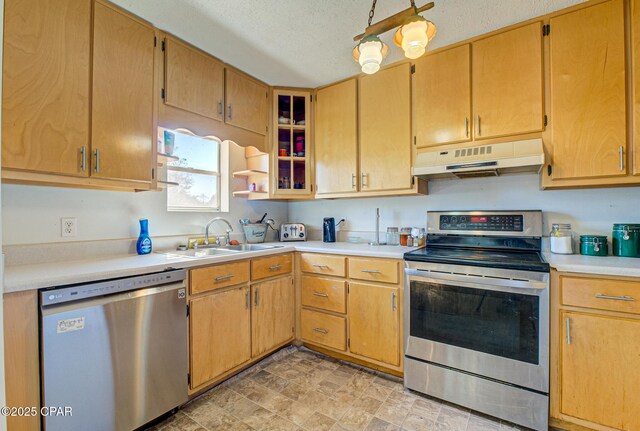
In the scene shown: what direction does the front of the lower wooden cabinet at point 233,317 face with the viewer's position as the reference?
facing the viewer and to the right of the viewer

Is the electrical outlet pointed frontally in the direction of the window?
no

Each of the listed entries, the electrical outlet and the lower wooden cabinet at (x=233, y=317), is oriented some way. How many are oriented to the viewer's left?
0

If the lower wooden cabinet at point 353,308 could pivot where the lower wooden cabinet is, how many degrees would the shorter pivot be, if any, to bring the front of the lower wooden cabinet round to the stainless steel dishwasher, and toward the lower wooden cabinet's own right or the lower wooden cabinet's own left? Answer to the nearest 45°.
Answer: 0° — it already faces it

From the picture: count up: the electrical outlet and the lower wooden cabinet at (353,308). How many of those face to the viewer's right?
0

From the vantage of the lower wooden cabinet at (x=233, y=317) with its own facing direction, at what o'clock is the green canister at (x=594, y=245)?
The green canister is roughly at 11 o'clock from the lower wooden cabinet.

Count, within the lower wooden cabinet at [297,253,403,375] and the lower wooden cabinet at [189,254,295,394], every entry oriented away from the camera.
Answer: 0

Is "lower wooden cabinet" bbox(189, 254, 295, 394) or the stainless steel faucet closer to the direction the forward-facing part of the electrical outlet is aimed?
the lower wooden cabinet

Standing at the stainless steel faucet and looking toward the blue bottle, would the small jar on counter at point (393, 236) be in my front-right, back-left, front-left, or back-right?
back-left

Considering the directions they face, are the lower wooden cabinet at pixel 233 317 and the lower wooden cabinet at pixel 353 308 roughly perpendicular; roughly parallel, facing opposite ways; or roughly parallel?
roughly perpendicular

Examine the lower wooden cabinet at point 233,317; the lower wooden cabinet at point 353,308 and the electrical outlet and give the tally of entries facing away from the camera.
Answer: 0

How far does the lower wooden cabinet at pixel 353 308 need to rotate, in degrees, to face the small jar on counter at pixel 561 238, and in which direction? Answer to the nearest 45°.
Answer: approximately 135° to its left
